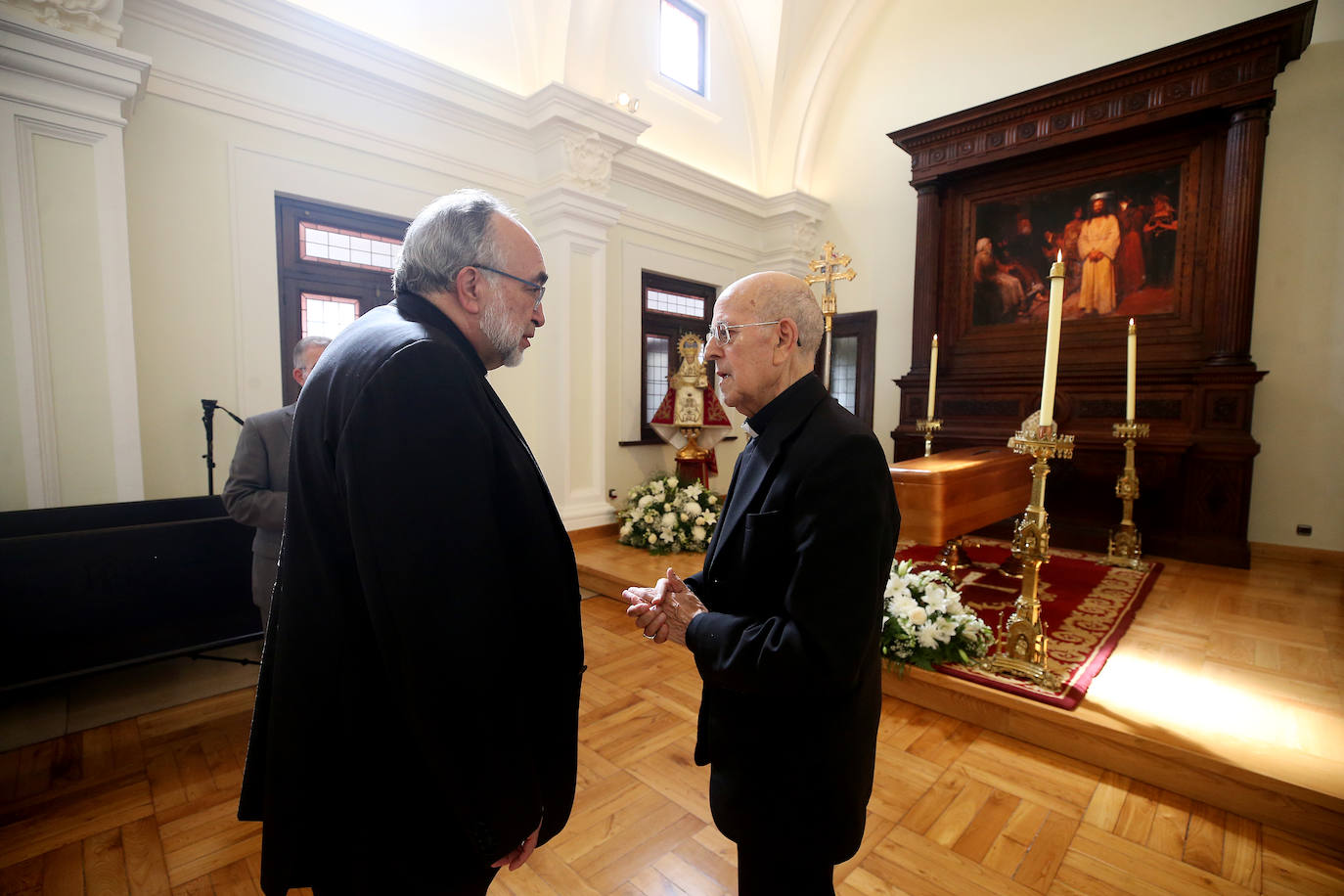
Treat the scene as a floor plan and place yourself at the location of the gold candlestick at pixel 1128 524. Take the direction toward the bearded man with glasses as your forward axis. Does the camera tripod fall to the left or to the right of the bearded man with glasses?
right

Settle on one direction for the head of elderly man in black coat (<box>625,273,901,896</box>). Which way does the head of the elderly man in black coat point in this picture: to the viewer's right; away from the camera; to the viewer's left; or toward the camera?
to the viewer's left

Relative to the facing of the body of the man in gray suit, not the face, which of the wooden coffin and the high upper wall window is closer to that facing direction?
the wooden coffin

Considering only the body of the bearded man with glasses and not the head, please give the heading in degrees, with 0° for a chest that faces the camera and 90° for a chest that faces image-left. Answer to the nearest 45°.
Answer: approximately 270°

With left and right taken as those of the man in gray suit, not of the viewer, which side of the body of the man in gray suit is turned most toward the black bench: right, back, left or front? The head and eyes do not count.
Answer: back

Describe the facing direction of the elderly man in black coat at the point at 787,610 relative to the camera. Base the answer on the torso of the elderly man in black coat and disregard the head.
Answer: to the viewer's left

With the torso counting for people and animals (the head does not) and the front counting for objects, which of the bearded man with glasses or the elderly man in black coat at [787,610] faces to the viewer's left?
the elderly man in black coat

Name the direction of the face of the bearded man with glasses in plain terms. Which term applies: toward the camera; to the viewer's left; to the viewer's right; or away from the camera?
to the viewer's right

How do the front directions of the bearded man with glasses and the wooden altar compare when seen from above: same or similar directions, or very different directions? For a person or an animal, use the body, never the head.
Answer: very different directions

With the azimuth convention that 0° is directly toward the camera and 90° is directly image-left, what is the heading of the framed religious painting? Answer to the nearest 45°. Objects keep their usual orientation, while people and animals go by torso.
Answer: approximately 45°

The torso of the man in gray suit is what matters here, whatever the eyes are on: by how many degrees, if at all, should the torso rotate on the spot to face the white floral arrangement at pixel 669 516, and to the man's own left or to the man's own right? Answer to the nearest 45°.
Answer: approximately 90° to the man's own left

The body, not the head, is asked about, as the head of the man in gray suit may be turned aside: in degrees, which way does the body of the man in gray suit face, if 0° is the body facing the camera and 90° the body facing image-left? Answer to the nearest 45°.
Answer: approximately 315°
